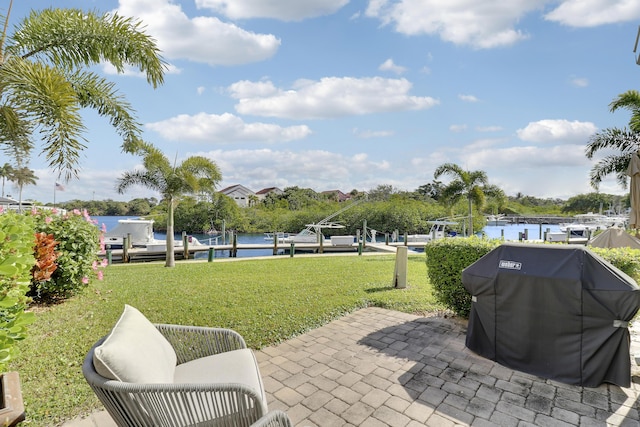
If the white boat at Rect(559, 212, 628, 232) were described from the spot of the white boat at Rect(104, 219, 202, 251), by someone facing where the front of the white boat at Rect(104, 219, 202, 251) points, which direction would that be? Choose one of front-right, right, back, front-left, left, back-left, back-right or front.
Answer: back

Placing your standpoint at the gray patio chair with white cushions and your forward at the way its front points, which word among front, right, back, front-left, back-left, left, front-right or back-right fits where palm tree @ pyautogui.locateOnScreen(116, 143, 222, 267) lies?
left

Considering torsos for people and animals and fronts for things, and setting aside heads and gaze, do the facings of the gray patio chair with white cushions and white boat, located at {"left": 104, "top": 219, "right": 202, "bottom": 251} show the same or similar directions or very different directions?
very different directions

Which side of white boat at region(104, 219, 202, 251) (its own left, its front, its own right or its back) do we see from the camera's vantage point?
left

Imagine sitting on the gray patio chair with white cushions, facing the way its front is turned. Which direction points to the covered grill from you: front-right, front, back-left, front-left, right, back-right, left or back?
front

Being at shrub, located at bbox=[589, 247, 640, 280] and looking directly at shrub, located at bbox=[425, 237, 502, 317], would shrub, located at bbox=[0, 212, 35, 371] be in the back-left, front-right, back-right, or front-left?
front-left

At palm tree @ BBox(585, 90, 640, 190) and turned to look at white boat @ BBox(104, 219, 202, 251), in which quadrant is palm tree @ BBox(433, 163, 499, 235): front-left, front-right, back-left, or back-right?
front-right

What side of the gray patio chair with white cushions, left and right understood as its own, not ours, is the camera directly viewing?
right

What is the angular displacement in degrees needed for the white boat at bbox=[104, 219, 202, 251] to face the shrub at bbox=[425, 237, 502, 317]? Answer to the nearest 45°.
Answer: approximately 90° to its left

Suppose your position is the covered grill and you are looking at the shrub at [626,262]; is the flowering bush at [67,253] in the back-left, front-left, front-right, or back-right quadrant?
back-left
